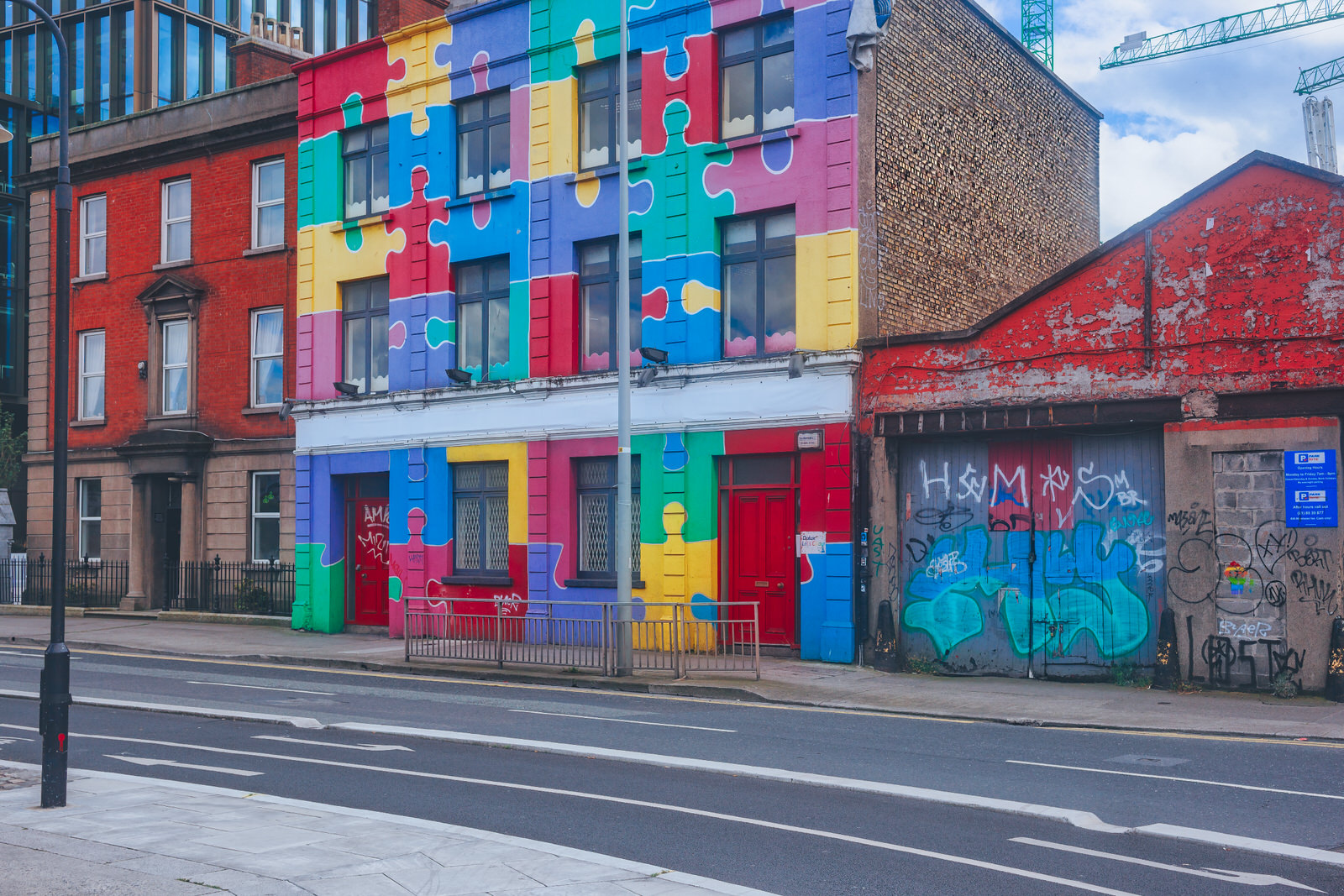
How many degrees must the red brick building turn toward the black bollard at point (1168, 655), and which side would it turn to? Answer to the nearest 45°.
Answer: approximately 90° to its left

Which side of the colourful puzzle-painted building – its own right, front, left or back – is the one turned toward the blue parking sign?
left

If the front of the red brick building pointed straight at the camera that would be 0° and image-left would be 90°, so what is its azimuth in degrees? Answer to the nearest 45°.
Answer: approximately 45°
